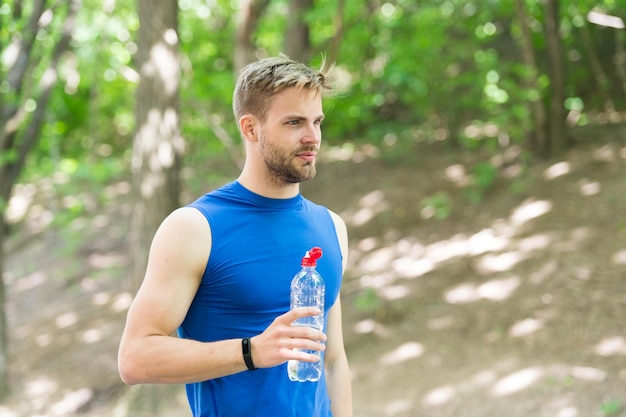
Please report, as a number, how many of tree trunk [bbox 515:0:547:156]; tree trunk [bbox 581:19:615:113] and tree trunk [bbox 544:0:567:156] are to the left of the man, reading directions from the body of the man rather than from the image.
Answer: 3

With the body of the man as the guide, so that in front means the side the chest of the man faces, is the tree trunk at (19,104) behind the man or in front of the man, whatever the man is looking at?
behind

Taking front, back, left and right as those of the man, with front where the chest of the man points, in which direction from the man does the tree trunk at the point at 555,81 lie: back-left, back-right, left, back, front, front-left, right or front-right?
left

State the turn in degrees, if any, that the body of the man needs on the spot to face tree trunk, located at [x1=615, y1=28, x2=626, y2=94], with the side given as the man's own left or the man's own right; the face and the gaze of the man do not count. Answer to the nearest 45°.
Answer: approximately 90° to the man's own left

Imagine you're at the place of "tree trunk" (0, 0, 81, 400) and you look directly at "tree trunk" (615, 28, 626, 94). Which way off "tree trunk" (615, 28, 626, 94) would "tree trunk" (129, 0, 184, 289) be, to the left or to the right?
right

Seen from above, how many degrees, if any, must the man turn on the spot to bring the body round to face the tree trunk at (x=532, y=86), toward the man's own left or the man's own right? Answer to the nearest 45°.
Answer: approximately 90° to the man's own left

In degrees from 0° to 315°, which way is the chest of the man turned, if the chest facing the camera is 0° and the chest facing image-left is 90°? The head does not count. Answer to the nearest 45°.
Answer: approximately 315°
